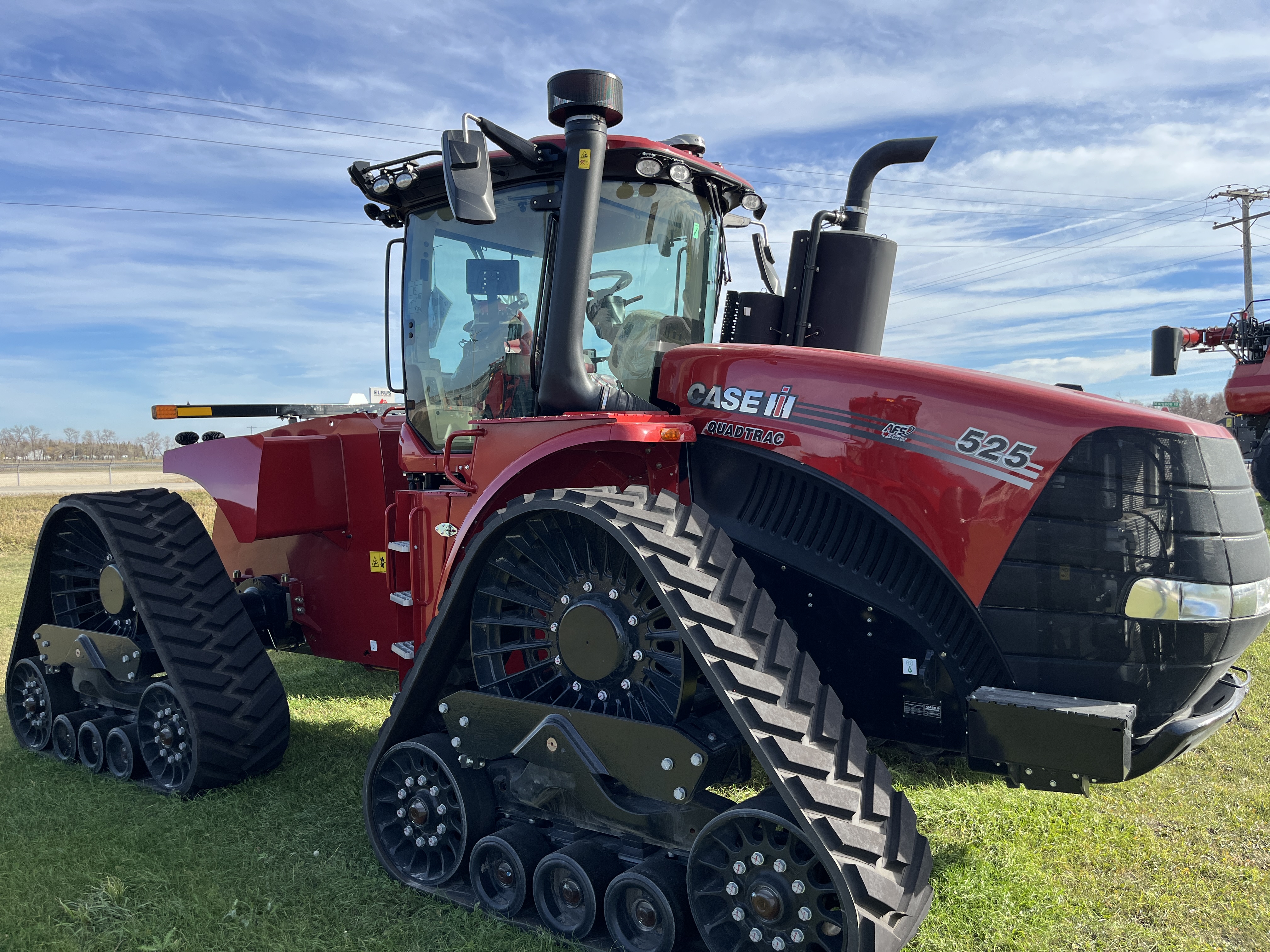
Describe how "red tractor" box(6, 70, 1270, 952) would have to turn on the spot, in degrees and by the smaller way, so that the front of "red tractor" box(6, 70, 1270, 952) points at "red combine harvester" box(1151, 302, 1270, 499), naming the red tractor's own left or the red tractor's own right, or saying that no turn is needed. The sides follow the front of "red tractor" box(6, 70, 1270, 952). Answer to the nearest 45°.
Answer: approximately 90° to the red tractor's own left

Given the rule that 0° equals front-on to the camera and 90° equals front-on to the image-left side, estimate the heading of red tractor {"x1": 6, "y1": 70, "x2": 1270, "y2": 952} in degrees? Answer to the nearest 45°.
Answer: approximately 315°
